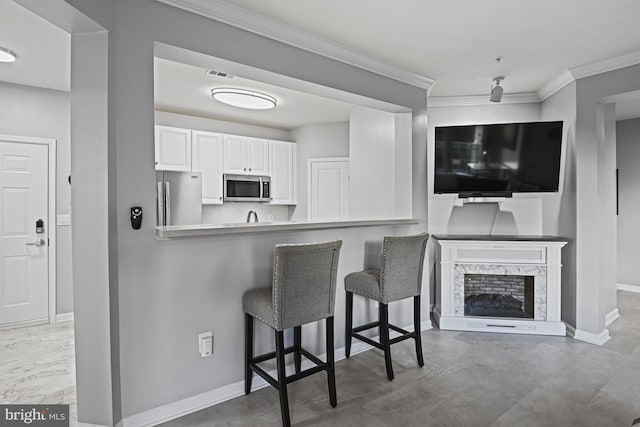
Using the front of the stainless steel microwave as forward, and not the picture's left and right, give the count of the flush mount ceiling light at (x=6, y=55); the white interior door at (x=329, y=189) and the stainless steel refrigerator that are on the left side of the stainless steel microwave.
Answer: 1

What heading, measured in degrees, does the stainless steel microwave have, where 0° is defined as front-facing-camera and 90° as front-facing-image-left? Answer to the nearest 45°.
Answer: approximately 0°

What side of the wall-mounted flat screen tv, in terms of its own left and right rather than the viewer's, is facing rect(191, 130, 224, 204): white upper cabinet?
right

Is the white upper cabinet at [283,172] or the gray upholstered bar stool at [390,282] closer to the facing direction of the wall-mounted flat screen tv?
the gray upholstered bar stool

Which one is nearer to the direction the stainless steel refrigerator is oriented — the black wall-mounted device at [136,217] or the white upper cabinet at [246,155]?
the black wall-mounted device

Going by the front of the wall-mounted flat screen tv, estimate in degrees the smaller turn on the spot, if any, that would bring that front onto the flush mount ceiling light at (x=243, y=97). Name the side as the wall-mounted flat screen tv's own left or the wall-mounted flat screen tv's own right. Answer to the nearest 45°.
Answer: approximately 90° to the wall-mounted flat screen tv's own right

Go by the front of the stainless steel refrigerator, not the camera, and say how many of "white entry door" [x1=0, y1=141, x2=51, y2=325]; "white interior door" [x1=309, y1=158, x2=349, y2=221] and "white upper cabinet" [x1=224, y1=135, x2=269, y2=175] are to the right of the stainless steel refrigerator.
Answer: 1

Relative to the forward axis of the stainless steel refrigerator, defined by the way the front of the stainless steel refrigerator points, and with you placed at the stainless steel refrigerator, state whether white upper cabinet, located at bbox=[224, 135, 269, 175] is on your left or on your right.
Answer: on your left

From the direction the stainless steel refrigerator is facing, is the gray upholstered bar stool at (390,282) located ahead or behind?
ahead

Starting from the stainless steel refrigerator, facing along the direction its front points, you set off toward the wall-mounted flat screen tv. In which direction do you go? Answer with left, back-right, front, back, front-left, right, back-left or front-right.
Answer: front-left

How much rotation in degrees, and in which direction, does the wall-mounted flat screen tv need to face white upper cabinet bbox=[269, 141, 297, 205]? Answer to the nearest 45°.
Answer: approximately 90° to its right

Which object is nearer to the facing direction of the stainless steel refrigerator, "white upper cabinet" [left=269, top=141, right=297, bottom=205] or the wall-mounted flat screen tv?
the wall-mounted flat screen tv
